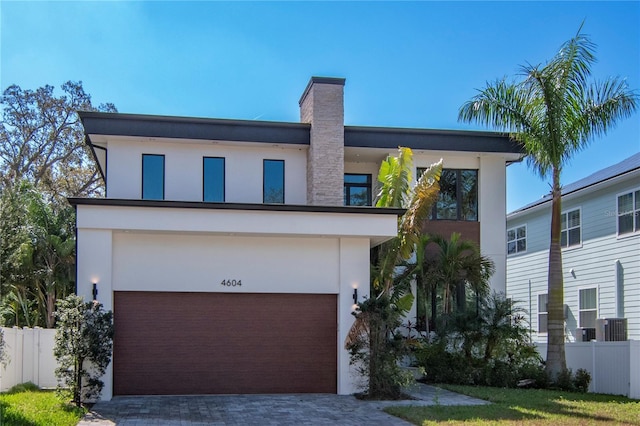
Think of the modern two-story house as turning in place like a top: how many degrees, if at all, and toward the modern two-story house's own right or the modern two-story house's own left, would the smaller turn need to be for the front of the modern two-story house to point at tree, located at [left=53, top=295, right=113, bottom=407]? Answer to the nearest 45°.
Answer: approximately 45° to the modern two-story house's own right

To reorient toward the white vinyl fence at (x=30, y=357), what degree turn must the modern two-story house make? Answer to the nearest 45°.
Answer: approximately 90° to its right

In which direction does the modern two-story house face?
toward the camera

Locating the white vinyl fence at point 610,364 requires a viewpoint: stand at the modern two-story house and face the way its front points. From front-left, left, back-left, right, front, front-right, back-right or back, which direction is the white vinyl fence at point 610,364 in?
left
